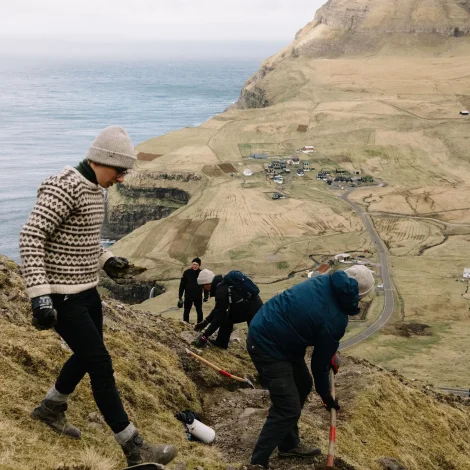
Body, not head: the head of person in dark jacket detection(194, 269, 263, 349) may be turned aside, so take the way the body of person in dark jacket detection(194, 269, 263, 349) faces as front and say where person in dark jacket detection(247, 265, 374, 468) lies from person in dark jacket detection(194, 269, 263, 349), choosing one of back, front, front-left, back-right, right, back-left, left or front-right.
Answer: left

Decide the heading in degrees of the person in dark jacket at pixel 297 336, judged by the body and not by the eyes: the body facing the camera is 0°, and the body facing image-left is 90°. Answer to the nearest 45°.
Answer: approximately 270°

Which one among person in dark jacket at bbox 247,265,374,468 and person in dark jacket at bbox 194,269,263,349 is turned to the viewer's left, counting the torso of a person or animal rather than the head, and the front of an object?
person in dark jacket at bbox 194,269,263,349

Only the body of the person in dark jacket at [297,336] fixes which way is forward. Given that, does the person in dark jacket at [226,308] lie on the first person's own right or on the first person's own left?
on the first person's own left

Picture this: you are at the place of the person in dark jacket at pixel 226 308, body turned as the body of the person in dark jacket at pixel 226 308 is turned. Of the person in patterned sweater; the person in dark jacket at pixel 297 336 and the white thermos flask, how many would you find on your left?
3

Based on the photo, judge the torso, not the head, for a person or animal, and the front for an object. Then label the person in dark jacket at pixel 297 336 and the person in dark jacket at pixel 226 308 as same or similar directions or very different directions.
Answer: very different directions

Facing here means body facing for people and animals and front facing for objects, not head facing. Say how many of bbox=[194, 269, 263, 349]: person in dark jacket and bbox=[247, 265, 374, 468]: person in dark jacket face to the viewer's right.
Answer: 1

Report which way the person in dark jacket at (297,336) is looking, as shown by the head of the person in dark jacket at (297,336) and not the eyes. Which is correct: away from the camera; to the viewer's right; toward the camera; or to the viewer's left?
to the viewer's right

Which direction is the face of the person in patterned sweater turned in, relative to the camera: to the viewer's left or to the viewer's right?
to the viewer's right

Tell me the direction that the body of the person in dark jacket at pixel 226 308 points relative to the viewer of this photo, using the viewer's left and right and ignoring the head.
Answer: facing to the left of the viewer

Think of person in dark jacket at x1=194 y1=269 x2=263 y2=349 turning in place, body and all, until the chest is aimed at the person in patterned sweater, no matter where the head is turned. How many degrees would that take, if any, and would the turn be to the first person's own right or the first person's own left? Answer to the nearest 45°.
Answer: approximately 90° to the first person's own left
